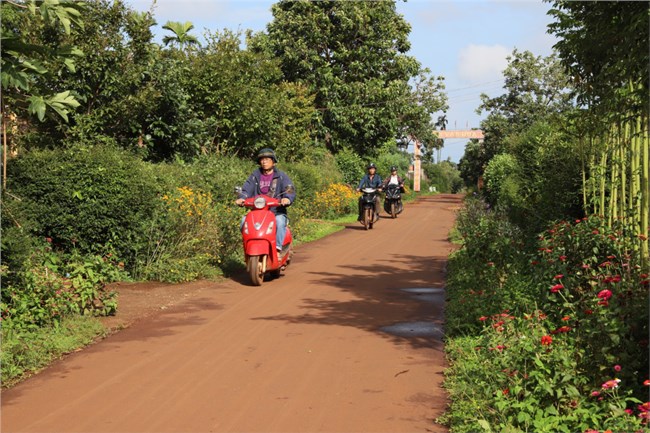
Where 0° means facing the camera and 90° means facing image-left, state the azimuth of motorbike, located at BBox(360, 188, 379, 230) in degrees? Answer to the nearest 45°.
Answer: approximately 0°

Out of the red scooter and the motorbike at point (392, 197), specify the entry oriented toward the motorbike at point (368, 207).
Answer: the motorbike at point (392, 197)

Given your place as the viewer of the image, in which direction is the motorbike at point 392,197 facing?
facing the viewer

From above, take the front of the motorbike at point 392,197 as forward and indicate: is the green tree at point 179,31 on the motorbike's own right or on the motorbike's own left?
on the motorbike's own right

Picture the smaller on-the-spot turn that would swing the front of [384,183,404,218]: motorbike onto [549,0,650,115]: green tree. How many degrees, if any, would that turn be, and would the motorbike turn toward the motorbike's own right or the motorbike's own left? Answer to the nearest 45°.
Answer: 0° — it already faces it

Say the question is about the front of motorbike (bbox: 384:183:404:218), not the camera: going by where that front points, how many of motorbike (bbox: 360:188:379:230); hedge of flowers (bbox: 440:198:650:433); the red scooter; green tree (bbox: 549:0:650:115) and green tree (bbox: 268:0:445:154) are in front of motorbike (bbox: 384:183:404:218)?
4

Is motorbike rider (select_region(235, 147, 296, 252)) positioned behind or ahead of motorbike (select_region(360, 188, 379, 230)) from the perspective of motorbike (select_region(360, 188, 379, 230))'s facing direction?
ahead

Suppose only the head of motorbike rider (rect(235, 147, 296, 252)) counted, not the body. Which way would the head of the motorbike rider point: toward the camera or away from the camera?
toward the camera

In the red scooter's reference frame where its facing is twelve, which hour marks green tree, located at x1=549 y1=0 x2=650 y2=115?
The green tree is roughly at 9 o'clock from the red scooter.

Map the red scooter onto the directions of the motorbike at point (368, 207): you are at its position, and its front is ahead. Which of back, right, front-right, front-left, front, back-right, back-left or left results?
front

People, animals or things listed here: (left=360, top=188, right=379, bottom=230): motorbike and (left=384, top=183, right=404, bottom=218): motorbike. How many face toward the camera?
2

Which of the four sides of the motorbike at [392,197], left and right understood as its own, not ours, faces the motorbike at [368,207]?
front

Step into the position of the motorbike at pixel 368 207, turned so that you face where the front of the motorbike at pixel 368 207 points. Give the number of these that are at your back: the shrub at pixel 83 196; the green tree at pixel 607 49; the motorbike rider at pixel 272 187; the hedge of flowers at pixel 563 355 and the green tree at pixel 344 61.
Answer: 1

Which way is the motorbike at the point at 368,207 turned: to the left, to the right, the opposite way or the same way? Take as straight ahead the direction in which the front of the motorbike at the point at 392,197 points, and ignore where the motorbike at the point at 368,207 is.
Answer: the same way
